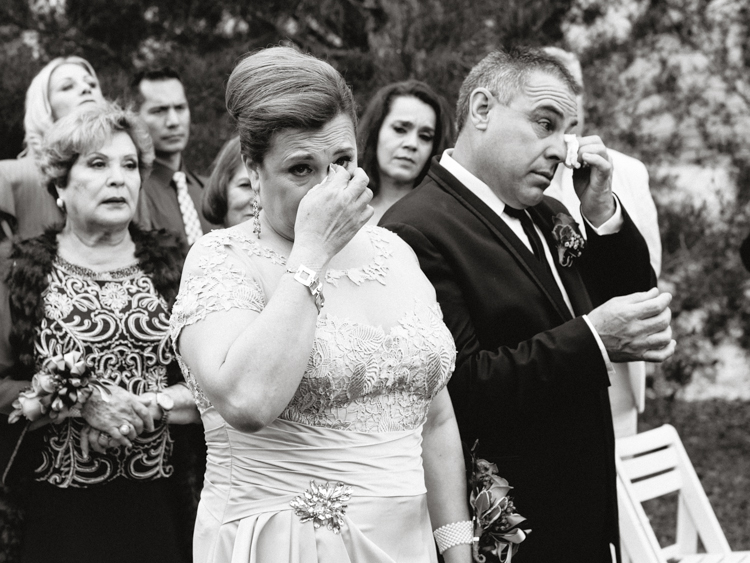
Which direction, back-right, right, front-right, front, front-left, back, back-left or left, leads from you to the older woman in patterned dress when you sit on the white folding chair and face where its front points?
right

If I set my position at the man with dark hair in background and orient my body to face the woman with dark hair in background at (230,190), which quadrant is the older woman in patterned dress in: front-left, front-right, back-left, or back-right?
front-right

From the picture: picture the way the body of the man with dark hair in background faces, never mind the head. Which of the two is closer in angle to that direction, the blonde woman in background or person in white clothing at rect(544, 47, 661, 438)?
the person in white clothing

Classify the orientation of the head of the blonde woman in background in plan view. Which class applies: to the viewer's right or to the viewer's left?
to the viewer's right

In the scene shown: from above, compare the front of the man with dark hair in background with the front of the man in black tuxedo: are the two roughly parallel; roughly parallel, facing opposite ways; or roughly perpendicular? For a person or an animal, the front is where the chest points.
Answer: roughly parallel

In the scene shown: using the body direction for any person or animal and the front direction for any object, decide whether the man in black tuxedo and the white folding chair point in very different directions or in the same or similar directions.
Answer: same or similar directions

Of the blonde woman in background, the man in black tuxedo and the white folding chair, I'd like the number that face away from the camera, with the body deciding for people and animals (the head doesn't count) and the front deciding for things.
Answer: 0

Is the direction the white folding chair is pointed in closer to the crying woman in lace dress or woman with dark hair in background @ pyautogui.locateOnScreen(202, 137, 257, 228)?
the crying woman in lace dress

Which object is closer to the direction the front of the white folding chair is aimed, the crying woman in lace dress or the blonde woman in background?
the crying woman in lace dress

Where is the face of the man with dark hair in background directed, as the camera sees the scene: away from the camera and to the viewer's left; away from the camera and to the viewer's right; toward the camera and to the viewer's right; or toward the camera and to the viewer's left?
toward the camera and to the viewer's right

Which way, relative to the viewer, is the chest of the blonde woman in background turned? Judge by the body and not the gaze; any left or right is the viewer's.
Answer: facing the viewer and to the right of the viewer

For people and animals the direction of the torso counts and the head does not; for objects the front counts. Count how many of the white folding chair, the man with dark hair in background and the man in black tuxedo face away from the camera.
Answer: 0
